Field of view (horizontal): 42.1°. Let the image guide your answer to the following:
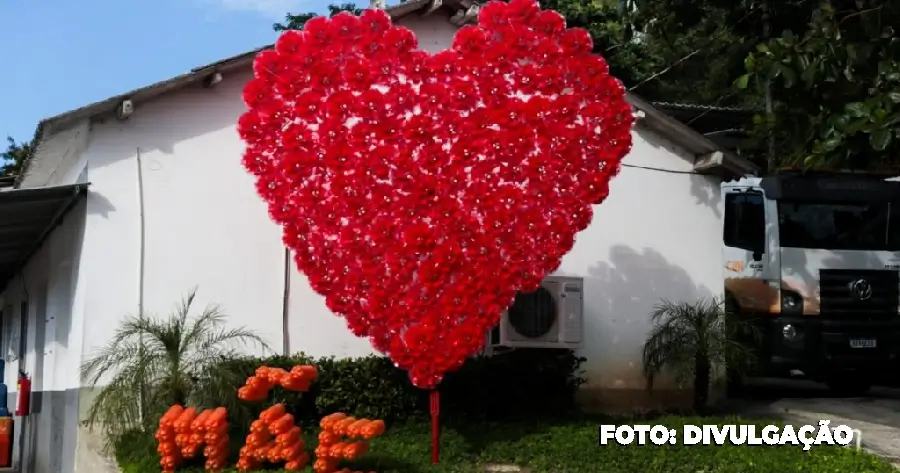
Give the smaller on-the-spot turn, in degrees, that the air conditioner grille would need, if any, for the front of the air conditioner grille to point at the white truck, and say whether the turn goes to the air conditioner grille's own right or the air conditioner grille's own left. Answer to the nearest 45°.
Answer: approximately 135° to the air conditioner grille's own left

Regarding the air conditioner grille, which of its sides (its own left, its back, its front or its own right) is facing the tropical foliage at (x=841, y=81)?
left

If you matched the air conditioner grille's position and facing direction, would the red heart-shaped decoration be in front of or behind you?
in front

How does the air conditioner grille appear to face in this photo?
toward the camera

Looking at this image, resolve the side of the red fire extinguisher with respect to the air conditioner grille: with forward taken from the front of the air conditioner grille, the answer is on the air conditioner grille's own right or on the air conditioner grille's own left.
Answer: on the air conditioner grille's own right

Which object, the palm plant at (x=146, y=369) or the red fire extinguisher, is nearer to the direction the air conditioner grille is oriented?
the palm plant

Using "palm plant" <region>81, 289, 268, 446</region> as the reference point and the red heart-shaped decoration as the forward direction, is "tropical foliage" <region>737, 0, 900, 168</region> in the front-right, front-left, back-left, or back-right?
front-left

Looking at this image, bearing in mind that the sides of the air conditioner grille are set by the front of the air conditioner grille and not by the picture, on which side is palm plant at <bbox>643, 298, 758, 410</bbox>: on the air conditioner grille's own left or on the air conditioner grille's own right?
on the air conditioner grille's own left

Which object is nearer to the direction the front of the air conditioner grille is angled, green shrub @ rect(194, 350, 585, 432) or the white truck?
the green shrub
